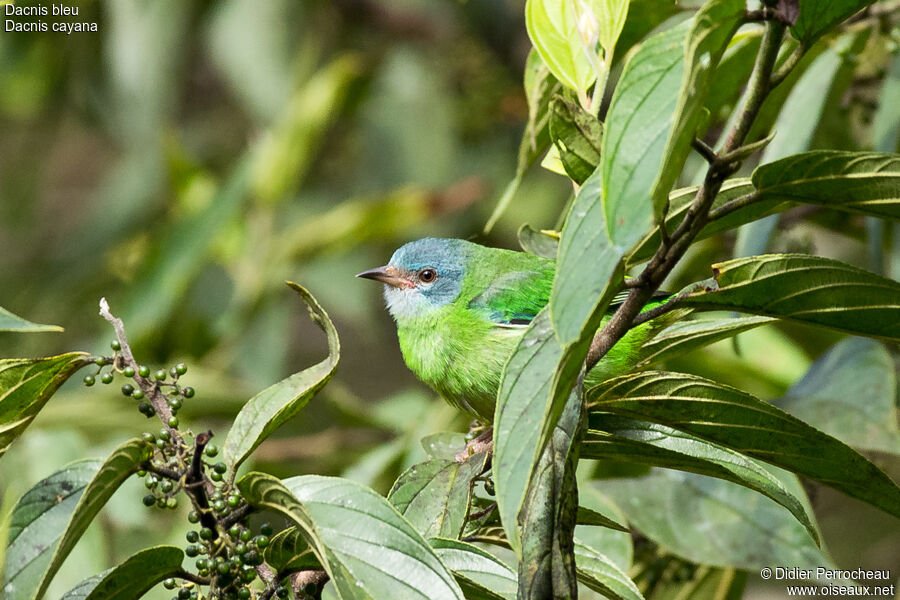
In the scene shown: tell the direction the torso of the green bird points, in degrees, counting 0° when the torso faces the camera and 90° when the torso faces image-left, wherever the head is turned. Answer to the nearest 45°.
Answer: approximately 90°

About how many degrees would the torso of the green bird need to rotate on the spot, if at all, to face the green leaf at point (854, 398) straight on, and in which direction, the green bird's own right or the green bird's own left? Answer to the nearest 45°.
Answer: approximately 180°

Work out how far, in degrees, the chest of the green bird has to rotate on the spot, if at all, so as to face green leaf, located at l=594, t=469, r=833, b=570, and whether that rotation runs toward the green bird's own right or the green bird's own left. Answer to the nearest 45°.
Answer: approximately 135° to the green bird's own left
